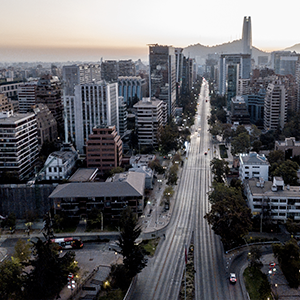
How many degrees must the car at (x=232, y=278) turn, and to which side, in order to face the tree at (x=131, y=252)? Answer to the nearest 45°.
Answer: approximately 90° to its left

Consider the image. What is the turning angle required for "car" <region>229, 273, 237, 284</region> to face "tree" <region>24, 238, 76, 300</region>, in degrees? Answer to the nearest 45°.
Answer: approximately 90° to its left

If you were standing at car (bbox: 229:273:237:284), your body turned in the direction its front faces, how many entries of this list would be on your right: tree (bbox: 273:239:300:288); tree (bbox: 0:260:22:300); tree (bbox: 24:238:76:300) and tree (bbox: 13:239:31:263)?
1

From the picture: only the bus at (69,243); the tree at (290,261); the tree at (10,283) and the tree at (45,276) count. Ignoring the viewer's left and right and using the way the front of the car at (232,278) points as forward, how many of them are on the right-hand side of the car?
1

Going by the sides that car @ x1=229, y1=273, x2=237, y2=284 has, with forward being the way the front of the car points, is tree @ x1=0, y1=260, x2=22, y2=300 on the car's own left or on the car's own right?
on the car's own left

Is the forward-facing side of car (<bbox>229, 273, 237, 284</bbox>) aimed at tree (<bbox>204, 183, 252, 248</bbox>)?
yes

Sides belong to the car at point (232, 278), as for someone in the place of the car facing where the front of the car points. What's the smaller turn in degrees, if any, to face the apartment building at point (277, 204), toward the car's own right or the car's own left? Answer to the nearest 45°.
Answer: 0° — it already faces it

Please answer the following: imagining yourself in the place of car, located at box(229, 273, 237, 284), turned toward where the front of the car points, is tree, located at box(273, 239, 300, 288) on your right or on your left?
on your right

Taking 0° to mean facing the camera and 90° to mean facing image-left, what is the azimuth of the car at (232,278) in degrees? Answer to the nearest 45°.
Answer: approximately 180°

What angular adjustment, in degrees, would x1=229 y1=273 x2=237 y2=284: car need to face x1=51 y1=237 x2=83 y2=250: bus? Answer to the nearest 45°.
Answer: approximately 90° to its left

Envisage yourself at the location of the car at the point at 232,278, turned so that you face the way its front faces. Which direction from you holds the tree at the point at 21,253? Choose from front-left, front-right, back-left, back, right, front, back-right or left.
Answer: left
